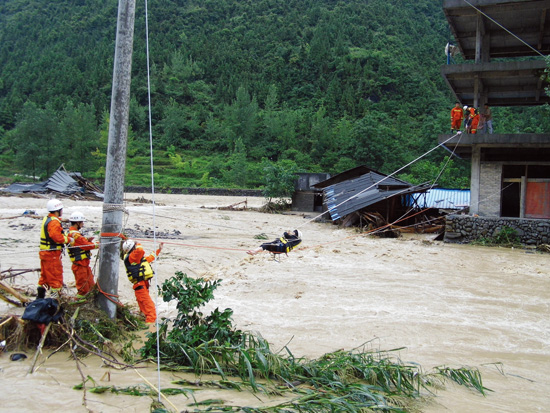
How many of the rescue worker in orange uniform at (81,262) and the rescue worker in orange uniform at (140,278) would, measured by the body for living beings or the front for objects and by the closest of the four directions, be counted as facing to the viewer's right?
2

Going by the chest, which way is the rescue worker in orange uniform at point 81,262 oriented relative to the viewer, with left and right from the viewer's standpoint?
facing to the right of the viewer

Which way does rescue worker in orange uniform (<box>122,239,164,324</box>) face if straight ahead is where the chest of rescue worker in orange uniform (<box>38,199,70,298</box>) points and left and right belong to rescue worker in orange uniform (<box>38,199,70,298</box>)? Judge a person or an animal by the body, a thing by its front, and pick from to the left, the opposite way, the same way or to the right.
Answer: the same way

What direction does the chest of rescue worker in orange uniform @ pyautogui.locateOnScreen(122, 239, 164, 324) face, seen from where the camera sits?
to the viewer's right

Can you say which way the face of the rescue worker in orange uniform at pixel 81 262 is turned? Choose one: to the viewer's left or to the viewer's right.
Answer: to the viewer's right

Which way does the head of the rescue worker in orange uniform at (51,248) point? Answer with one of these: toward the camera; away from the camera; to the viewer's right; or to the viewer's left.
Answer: to the viewer's right

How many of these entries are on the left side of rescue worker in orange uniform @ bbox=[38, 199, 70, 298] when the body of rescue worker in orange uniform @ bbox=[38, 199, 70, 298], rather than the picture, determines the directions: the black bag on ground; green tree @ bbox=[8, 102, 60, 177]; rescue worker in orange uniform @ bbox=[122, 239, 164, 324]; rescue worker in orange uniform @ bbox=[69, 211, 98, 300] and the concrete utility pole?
1

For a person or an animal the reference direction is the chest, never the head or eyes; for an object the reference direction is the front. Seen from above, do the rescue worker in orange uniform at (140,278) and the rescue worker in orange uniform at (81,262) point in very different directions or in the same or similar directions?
same or similar directions

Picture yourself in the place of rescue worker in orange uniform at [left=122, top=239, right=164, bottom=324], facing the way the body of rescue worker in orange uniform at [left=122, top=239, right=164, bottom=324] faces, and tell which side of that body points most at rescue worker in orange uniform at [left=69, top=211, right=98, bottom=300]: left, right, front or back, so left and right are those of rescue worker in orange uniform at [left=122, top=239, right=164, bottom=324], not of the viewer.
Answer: back

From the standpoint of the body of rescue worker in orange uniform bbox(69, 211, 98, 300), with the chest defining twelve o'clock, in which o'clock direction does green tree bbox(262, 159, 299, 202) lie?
The green tree is roughly at 10 o'clock from the rescue worker in orange uniform.

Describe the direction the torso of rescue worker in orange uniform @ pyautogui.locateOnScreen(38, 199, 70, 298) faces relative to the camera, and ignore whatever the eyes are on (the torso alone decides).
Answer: to the viewer's right

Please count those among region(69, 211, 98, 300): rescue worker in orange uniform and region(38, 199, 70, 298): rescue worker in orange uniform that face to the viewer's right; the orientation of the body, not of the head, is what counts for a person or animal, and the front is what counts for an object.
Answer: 2

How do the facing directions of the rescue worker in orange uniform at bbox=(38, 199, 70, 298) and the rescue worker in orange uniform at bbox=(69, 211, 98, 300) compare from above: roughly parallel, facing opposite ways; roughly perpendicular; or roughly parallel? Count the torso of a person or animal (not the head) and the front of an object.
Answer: roughly parallel
